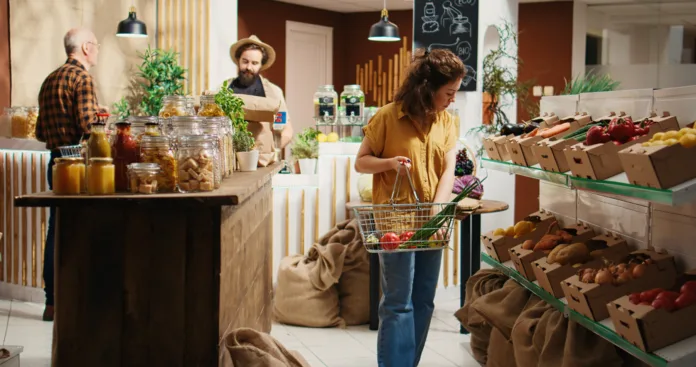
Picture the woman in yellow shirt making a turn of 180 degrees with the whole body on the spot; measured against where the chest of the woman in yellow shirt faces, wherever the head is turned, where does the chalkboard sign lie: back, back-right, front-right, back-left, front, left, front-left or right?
front-right

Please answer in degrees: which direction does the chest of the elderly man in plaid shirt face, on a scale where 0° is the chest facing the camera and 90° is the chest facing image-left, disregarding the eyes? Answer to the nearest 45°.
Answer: approximately 225°

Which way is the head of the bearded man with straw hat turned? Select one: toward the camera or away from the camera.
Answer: toward the camera

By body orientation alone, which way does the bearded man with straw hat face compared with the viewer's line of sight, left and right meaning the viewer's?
facing the viewer and to the left of the viewer

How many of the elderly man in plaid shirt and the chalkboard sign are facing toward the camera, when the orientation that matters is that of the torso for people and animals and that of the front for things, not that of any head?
1

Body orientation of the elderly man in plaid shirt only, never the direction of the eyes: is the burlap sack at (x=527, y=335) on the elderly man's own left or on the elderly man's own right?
on the elderly man's own right

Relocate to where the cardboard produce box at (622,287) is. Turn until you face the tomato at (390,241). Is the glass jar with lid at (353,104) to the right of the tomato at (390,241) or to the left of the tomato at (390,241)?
right

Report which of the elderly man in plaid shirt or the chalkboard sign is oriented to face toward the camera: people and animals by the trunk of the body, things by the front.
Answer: the chalkboard sign

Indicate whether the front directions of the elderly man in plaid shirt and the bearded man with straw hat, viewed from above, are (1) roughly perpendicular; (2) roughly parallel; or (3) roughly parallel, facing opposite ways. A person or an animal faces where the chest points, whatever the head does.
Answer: roughly parallel, facing opposite ways

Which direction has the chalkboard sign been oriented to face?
toward the camera

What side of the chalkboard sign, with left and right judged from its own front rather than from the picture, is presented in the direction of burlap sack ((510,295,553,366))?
front

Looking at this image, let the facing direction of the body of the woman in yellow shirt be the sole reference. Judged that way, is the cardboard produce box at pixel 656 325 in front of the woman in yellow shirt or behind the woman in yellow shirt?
in front

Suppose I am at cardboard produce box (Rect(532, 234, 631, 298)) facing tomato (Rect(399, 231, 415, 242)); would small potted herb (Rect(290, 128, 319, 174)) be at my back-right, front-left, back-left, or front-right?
front-right

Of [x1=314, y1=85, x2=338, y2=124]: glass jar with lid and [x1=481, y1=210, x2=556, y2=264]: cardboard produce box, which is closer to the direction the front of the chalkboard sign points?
the cardboard produce box
